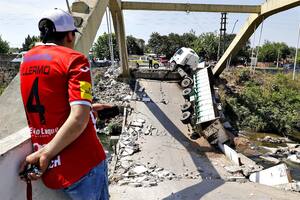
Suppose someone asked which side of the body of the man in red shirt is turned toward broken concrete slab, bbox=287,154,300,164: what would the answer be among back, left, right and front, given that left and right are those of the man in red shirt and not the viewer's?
front

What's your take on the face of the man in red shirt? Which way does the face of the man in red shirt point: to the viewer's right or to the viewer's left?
to the viewer's right

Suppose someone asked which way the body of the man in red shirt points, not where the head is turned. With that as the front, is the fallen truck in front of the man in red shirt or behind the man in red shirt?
in front

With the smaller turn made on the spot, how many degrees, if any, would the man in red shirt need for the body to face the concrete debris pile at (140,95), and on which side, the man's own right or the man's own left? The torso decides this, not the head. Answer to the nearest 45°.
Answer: approximately 45° to the man's own left

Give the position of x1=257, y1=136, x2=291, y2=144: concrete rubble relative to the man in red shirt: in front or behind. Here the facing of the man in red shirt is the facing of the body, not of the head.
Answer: in front

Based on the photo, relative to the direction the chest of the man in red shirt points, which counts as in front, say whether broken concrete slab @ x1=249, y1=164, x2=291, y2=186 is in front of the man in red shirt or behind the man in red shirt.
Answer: in front

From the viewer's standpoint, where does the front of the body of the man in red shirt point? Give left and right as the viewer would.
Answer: facing away from the viewer and to the right of the viewer
